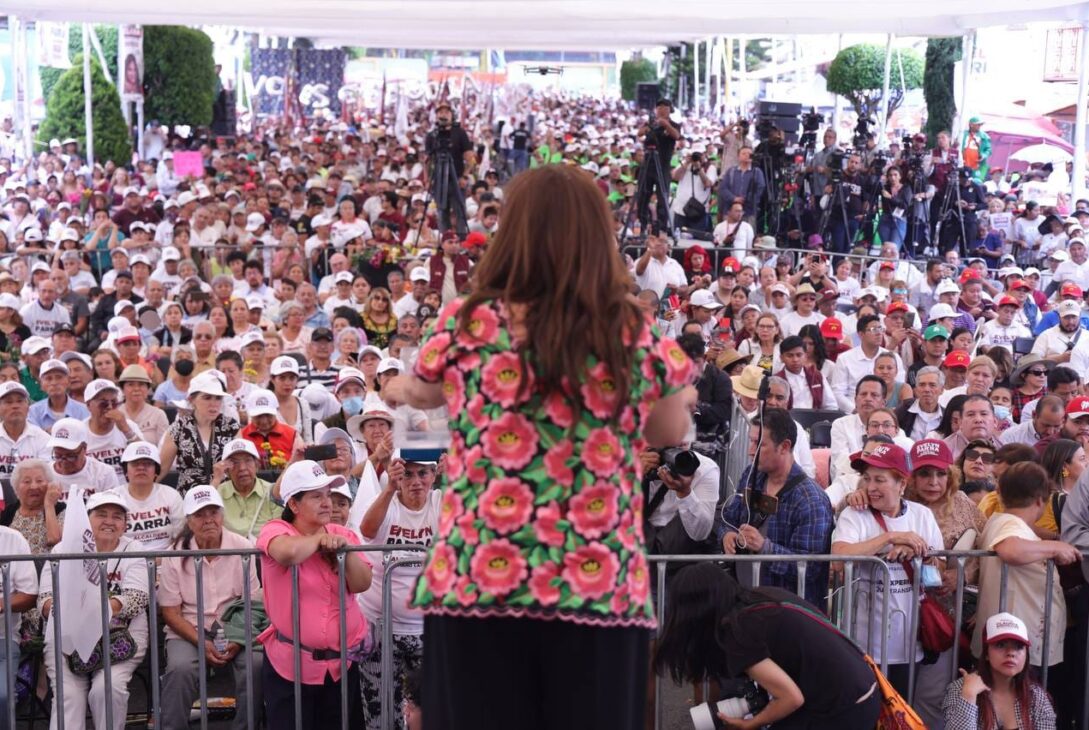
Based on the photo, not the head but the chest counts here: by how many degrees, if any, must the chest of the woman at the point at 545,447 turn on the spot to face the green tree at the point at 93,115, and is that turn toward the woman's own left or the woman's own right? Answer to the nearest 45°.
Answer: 0° — they already face it

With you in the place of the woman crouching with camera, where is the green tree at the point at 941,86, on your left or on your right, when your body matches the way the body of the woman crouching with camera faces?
on your right

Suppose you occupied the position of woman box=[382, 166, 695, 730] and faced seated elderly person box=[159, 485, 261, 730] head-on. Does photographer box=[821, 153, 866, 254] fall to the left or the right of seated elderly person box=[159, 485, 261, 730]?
right

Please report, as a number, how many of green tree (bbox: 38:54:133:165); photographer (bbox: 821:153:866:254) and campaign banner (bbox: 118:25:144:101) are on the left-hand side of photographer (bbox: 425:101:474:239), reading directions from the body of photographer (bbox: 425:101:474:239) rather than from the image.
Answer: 1

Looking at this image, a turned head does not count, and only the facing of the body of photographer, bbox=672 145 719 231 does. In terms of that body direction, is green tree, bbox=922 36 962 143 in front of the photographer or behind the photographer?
behind

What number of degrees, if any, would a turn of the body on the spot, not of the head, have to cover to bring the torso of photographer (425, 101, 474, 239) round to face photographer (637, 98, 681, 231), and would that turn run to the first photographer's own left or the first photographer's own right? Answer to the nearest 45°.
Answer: approximately 45° to the first photographer's own left

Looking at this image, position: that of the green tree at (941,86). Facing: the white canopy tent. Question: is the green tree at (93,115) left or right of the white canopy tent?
right

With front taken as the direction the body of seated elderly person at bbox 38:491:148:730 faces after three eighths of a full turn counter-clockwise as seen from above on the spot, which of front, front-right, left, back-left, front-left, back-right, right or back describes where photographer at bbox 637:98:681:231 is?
front

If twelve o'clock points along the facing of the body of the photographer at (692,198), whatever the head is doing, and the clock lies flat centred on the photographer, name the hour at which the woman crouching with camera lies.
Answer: The woman crouching with camera is roughly at 12 o'clock from the photographer.
